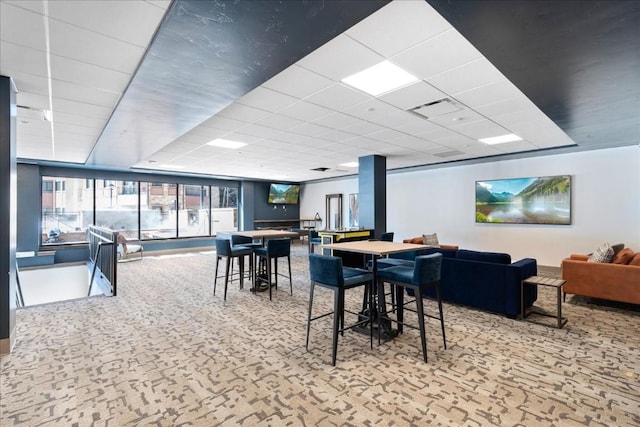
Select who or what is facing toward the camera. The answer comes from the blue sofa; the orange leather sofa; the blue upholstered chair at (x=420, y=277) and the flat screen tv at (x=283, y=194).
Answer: the flat screen tv

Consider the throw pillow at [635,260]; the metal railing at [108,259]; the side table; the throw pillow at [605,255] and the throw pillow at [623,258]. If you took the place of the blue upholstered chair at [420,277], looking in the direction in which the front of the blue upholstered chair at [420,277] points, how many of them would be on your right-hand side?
4

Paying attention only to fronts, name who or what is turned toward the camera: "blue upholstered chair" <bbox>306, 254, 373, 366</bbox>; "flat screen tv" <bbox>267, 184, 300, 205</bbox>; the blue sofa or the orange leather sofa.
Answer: the flat screen tv

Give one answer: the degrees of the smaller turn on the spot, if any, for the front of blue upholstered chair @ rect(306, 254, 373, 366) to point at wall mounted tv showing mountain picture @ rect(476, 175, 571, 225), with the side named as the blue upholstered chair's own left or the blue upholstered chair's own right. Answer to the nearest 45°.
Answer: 0° — it already faces it

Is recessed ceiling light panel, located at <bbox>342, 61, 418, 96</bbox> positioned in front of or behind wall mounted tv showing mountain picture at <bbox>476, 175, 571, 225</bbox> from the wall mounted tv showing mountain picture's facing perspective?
in front

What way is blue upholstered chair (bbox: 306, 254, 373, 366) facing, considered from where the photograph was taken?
facing away from the viewer and to the right of the viewer

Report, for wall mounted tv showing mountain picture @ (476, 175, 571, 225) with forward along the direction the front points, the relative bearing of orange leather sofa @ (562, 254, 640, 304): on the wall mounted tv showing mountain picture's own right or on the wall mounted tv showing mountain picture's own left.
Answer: on the wall mounted tv showing mountain picture's own left
